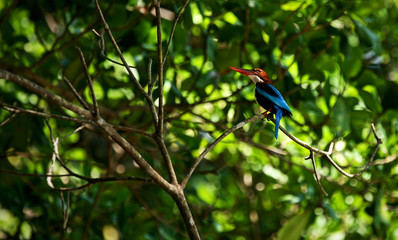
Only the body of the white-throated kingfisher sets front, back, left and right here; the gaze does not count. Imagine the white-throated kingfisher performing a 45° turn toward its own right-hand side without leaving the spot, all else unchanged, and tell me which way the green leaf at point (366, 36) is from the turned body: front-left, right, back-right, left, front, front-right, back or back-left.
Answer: right

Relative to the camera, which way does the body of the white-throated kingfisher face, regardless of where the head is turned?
to the viewer's left
